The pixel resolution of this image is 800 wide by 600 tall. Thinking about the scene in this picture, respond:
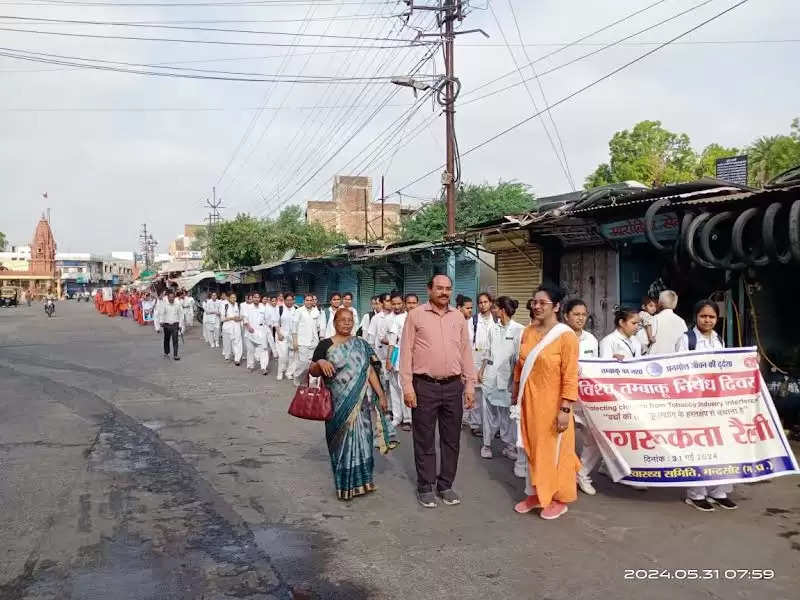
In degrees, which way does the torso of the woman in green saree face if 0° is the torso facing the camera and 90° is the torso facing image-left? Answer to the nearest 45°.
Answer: approximately 0°

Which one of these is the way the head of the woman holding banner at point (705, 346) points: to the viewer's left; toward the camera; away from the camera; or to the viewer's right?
toward the camera

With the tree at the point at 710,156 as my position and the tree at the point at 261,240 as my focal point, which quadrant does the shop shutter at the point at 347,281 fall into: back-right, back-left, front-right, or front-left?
front-left

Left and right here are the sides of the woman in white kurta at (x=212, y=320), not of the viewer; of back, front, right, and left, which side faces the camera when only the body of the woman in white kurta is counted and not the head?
front

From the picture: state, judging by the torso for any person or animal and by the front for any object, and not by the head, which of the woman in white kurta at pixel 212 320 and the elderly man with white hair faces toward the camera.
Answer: the woman in white kurta

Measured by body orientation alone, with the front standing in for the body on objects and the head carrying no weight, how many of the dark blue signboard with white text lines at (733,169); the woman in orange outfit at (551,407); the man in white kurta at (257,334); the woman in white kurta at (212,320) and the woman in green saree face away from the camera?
0

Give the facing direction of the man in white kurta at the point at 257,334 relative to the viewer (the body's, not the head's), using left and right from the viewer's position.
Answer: facing the viewer

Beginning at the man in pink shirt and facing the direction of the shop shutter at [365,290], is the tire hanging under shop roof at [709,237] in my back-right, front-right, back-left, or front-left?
front-right

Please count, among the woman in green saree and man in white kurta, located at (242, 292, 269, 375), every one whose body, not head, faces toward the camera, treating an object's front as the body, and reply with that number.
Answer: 2

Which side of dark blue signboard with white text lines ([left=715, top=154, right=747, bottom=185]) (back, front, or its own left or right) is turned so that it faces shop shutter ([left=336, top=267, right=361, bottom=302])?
right

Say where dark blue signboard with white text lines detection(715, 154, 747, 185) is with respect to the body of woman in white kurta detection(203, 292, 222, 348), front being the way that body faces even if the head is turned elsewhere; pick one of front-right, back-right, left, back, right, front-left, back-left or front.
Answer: front-left

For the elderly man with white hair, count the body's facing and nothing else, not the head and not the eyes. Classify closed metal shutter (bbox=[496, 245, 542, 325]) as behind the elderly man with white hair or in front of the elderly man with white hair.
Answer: in front

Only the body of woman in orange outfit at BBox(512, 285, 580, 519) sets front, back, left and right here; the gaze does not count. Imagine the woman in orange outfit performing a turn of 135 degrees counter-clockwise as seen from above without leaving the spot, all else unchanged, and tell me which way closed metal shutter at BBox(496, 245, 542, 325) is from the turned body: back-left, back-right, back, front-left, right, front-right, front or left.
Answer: left

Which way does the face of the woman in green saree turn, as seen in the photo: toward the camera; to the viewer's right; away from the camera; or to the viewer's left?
toward the camera
